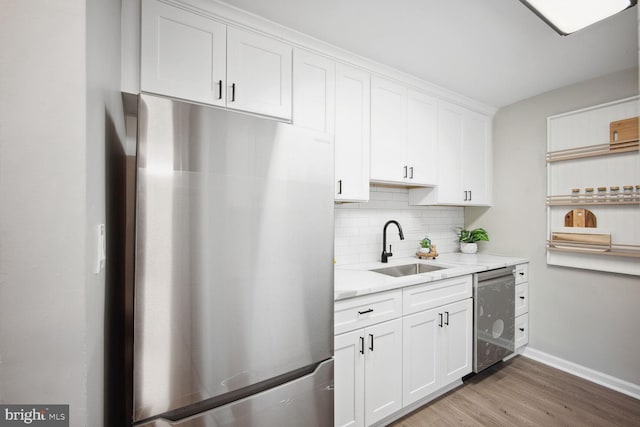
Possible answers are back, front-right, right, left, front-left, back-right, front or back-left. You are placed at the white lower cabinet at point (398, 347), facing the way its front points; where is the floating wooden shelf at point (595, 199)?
left

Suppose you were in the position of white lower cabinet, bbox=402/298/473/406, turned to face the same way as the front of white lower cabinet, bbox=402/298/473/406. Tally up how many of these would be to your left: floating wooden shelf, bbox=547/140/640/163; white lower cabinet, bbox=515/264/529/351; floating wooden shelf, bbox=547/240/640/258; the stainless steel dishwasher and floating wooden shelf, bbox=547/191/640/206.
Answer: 5

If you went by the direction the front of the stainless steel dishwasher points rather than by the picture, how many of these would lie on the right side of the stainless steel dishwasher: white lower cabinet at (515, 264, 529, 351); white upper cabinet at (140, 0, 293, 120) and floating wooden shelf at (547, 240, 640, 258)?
1

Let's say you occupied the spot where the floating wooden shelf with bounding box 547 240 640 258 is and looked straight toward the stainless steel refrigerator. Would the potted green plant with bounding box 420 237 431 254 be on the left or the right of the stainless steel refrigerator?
right

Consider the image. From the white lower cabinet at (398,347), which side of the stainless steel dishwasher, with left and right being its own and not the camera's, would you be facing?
right

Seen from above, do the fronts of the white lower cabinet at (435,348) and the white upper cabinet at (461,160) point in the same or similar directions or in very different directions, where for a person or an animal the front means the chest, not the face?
same or similar directions

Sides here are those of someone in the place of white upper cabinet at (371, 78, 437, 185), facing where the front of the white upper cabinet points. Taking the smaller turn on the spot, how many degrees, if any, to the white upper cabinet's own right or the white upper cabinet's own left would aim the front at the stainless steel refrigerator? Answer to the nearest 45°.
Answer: approximately 45° to the white upper cabinet's own right

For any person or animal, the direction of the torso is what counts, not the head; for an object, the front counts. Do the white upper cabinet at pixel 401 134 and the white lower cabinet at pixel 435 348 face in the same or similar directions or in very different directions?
same or similar directions

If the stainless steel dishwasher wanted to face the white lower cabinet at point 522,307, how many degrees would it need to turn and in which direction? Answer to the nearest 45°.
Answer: approximately 90° to its left

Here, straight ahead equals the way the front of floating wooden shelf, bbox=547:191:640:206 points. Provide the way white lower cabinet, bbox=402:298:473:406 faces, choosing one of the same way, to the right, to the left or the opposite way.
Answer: to the left

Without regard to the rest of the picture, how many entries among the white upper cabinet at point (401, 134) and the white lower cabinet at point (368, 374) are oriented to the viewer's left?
0

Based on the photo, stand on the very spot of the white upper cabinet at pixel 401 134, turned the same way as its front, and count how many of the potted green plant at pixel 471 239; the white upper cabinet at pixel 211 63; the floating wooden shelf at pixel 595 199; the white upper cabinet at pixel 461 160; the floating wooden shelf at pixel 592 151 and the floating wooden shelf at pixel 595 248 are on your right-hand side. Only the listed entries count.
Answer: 1

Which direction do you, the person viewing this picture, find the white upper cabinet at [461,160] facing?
facing the viewer and to the right of the viewer

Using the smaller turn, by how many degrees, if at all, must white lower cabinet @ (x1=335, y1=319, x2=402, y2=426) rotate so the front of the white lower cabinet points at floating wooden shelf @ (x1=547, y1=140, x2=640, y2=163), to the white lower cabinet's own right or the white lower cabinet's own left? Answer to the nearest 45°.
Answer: approximately 90° to the white lower cabinet's own left

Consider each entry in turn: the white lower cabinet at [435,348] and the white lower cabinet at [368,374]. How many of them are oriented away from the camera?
0

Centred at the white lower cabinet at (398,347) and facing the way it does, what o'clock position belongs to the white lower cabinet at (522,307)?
the white lower cabinet at (522,307) is roughly at 9 o'clock from the white lower cabinet at (398,347).
